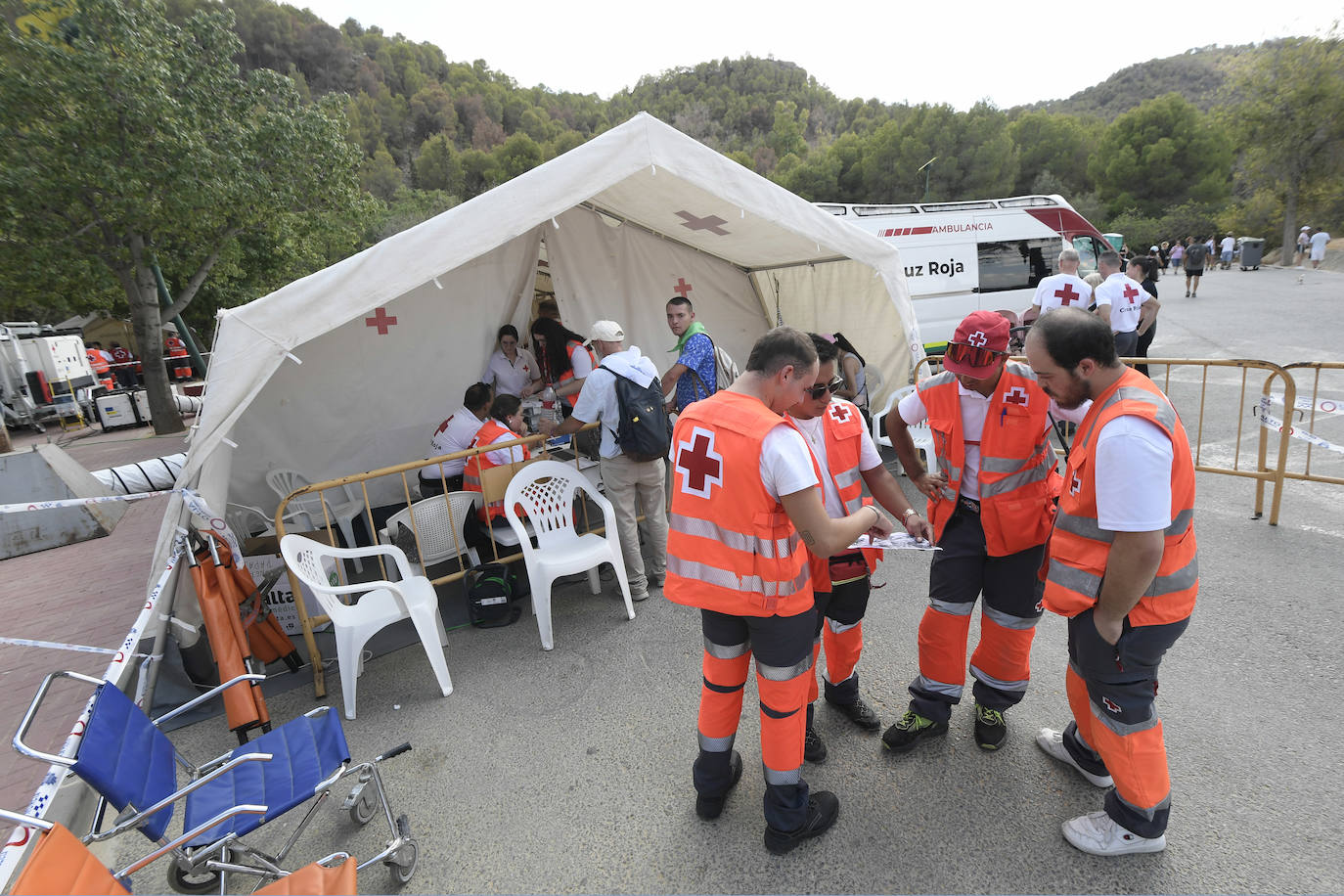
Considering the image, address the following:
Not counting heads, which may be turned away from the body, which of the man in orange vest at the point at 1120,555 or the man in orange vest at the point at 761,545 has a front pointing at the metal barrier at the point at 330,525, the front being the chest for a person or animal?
the man in orange vest at the point at 1120,555

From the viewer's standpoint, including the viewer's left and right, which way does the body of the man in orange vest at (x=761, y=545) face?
facing away from the viewer and to the right of the viewer

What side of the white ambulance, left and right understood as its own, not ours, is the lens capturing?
right

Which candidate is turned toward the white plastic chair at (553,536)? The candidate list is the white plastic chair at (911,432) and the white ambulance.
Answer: the white plastic chair at (911,432)

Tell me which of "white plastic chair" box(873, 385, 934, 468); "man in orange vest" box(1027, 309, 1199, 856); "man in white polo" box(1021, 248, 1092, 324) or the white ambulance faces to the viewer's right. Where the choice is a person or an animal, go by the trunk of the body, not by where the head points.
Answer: the white ambulance

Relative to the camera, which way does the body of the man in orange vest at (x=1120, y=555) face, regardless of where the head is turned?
to the viewer's left
